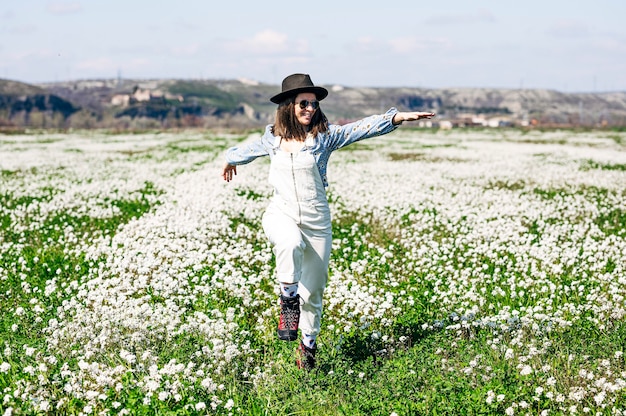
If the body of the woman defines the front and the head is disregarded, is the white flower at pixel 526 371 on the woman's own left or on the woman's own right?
on the woman's own left

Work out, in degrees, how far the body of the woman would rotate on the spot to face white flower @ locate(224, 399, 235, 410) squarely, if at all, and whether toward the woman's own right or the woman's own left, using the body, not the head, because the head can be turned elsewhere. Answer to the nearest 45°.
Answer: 0° — they already face it

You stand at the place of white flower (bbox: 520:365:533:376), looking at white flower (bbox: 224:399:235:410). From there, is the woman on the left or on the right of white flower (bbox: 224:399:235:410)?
right

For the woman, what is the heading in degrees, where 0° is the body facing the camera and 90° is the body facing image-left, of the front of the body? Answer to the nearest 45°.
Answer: approximately 0°

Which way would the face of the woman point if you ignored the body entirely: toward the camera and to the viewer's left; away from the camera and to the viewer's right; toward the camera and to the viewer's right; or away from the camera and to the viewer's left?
toward the camera and to the viewer's right
